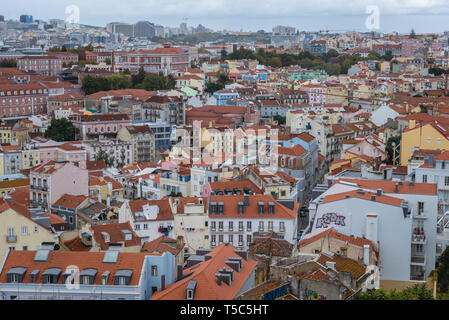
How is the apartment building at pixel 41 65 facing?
toward the camera

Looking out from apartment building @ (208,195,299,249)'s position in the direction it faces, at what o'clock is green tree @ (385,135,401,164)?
The green tree is roughly at 7 o'clock from the apartment building.

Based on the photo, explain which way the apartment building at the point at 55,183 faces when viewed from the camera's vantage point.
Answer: facing the viewer and to the left of the viewer

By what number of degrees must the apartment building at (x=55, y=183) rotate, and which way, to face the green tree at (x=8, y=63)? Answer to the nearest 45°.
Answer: approximately 135° to its right

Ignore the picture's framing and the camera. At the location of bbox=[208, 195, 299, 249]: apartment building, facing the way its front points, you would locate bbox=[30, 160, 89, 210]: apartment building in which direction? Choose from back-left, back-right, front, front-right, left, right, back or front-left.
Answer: back-right

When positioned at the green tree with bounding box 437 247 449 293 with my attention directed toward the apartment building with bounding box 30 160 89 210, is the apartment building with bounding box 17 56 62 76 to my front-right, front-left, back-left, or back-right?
front-right

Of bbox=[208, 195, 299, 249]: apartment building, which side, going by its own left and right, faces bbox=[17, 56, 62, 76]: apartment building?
back

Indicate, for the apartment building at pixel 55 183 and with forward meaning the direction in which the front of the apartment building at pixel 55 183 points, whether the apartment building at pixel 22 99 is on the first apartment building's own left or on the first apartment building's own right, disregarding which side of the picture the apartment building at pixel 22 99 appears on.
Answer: on the first apartment building's own right

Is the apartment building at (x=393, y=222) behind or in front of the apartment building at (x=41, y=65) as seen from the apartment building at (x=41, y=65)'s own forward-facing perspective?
in front

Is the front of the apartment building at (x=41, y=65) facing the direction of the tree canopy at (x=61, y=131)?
yes

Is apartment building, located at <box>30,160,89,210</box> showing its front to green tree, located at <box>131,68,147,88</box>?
no

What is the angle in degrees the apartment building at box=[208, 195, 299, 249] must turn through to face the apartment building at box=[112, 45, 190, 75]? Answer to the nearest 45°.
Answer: approximately 180°

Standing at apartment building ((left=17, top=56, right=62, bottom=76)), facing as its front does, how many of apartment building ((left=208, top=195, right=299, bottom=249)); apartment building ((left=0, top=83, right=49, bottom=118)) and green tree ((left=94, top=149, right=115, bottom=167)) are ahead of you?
3

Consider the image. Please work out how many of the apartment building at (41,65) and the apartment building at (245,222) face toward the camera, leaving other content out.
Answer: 2

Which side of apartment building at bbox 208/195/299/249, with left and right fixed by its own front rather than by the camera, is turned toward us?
front

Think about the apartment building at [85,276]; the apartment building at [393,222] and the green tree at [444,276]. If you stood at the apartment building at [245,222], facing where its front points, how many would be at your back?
0

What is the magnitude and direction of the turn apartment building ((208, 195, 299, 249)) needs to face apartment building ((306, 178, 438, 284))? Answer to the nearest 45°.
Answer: approximately 45° to its left

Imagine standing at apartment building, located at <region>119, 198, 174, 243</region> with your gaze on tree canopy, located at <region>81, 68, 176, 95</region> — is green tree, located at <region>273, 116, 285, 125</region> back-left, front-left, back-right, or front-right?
front-right

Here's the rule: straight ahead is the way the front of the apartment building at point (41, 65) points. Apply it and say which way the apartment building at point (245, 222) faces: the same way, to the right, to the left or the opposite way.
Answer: the same way
